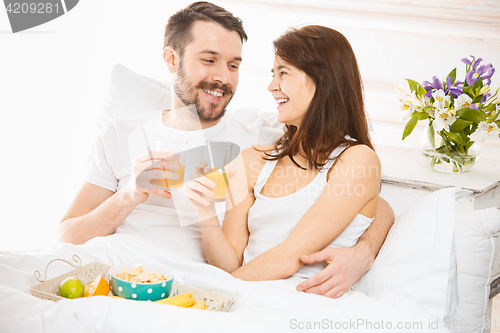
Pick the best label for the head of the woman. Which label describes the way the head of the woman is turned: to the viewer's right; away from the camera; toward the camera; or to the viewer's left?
to the viewer's left

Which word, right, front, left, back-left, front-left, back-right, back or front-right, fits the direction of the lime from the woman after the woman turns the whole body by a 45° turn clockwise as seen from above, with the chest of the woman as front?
front-left

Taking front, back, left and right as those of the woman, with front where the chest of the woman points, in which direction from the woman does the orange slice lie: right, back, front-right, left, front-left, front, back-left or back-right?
front

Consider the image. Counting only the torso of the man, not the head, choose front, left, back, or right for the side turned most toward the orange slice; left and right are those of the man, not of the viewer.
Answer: front

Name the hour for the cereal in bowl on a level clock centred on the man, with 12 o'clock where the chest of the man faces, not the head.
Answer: The cereal in bowl is roughly at 12 o'clock from the man.

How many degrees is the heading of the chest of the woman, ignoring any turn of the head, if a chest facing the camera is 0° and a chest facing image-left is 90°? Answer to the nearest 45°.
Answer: approximately 45°

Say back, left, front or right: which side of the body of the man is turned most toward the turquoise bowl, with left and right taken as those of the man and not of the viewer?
front

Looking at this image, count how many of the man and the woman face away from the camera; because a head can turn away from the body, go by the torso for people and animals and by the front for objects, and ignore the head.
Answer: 0

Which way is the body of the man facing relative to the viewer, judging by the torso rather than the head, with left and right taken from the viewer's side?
facing the viewer

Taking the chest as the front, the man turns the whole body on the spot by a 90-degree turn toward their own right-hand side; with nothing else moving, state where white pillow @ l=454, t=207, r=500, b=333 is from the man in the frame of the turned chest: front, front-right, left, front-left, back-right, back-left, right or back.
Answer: back-left

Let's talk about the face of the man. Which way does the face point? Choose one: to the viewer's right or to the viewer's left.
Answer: to the viewer's right
